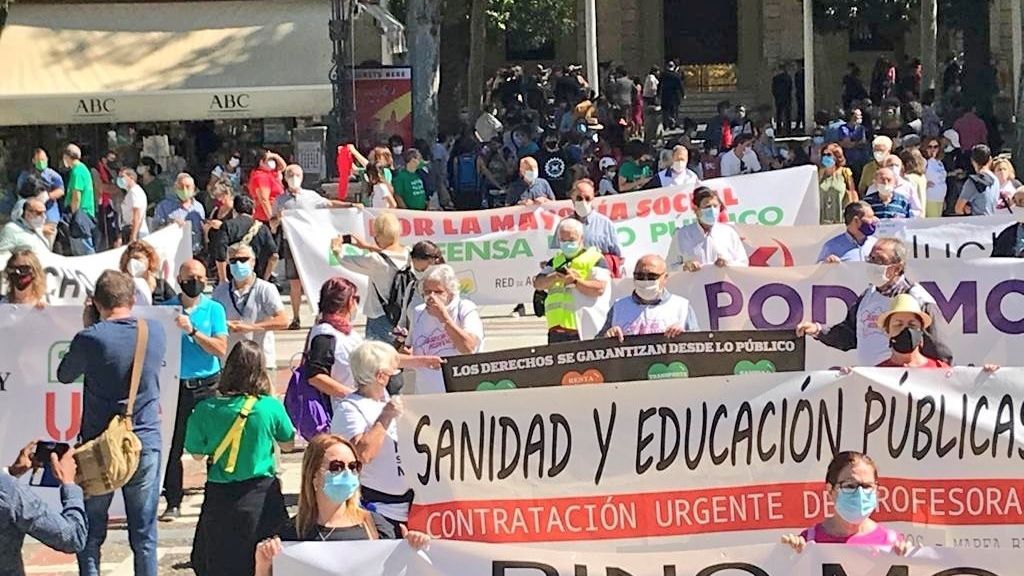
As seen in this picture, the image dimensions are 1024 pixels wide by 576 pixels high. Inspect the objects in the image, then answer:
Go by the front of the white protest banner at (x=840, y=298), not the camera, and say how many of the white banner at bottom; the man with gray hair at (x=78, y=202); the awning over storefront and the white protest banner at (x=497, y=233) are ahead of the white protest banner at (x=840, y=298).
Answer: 1

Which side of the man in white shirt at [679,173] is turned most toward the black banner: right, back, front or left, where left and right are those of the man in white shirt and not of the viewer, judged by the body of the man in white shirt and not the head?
front

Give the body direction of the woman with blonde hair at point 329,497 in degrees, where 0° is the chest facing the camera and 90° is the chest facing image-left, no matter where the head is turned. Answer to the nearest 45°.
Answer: approximately 0°

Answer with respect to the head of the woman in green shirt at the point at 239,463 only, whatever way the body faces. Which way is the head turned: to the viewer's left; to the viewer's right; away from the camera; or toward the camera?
away from the camera

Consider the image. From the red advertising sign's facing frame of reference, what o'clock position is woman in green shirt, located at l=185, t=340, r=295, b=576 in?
The woman in green shirt is roughly at 12 o'clock from the red advertising sign.

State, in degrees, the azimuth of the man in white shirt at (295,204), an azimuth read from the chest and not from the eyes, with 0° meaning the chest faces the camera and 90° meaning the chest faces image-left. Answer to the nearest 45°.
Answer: approximately 0°

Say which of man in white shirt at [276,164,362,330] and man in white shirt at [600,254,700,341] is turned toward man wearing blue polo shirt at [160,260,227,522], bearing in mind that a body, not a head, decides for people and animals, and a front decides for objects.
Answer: man in white shirt at [276,164,362,330]

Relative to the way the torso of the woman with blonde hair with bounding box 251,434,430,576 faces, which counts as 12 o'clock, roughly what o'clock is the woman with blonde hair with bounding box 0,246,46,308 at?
the woman with blonde hair with bounding box 0,246,46,308 is roughly at 5 o'clock from the woman with blonde hair with bounding box 251,434,430,576.

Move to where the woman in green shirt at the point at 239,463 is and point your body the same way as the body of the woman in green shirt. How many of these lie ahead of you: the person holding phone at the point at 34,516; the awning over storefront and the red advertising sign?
2

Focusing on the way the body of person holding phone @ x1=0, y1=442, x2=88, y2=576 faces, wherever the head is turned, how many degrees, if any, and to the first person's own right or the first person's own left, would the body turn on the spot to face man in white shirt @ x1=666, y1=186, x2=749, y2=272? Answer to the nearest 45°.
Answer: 0° — they already face them

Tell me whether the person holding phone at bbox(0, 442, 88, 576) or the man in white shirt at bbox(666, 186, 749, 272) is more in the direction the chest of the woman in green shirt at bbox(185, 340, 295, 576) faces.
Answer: the man in white shirt

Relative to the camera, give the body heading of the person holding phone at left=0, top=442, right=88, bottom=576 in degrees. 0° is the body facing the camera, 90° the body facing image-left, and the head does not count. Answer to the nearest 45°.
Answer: approximately 225°
